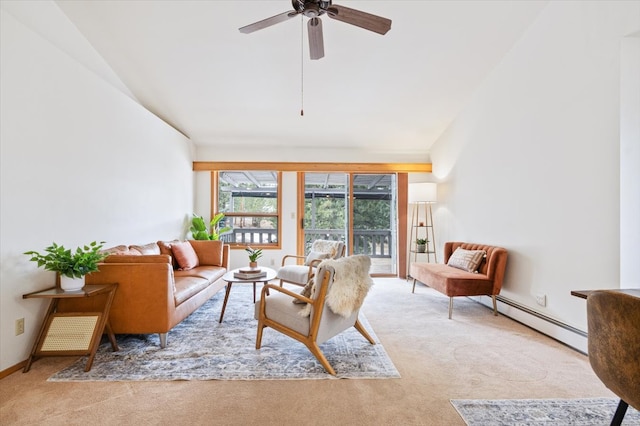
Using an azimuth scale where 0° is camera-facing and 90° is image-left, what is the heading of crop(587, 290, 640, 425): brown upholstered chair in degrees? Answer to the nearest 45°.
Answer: approximately 225°

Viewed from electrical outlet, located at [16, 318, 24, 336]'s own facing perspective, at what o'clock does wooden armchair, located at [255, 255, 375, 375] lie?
The wooden armchair is roughly at 12 o'clock from the electrical outlet.

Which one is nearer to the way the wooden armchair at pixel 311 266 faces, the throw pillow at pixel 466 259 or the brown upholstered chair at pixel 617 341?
the brown upholstered chair

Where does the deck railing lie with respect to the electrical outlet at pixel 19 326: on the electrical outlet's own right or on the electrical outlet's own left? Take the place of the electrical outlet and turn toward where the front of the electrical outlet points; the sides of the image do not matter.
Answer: on the electrical outlet's own left

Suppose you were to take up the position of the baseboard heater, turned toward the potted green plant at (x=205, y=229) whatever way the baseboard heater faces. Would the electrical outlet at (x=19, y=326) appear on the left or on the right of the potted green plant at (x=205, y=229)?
left
